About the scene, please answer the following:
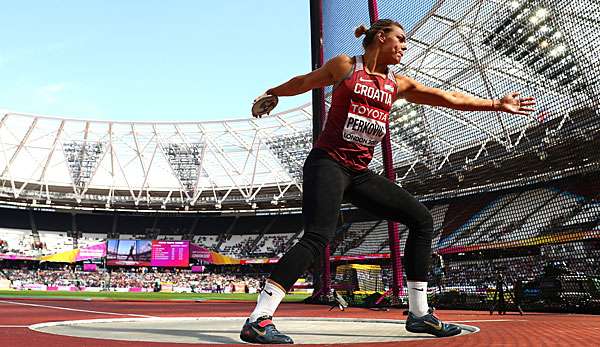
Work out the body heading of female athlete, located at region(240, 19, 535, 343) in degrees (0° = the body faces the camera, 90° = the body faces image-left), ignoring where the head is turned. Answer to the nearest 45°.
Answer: approximately 315°

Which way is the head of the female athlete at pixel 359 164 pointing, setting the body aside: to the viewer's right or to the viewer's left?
to the viewer's right

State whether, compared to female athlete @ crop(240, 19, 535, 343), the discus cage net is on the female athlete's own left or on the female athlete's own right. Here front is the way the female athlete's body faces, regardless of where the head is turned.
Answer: on the female athlete's own left
